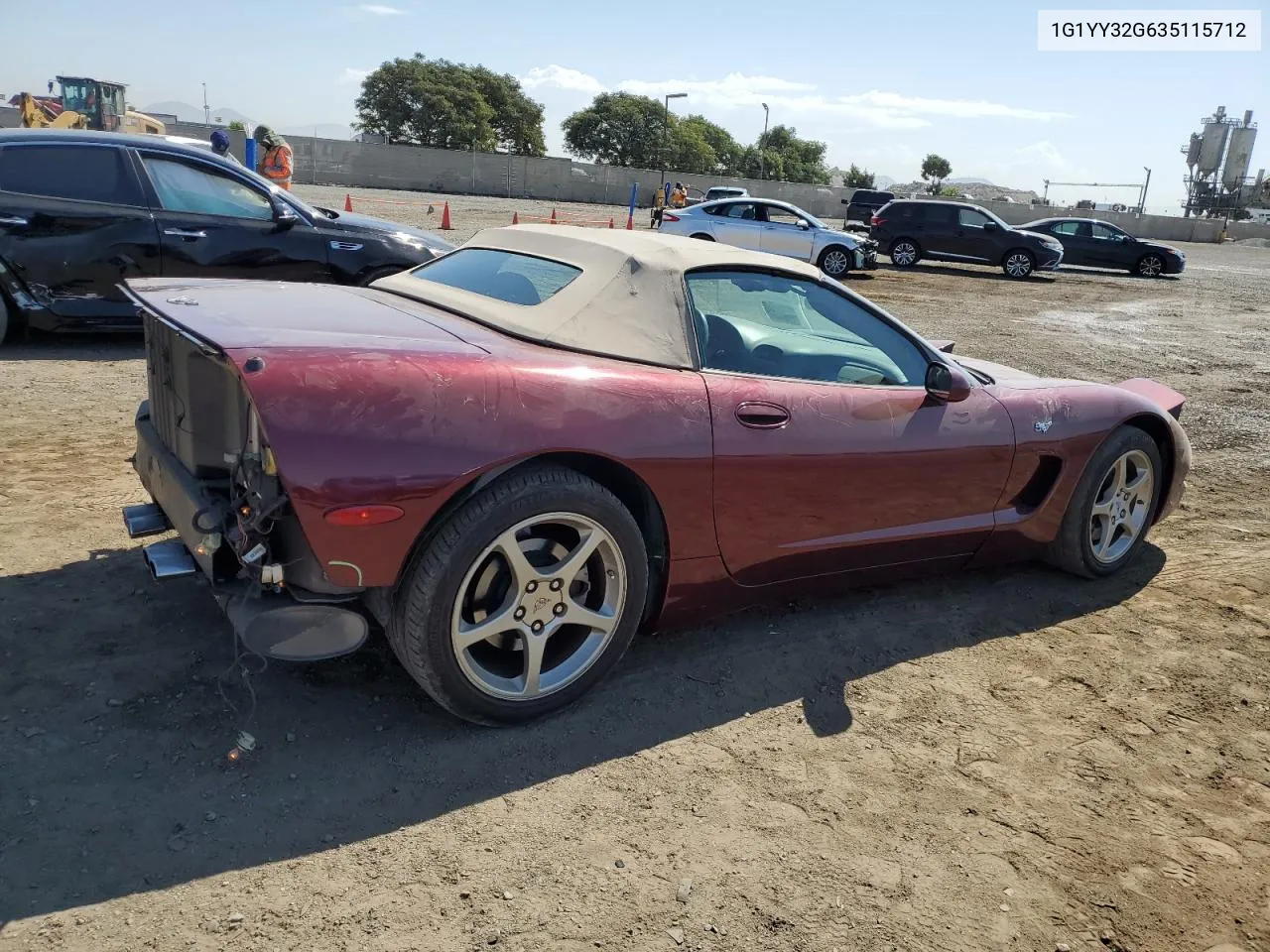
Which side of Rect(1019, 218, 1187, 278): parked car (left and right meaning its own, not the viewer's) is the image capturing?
right

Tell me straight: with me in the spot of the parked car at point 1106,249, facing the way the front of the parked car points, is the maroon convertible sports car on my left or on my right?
on my right

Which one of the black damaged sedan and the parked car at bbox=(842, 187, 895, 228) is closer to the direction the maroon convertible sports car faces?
the parked car

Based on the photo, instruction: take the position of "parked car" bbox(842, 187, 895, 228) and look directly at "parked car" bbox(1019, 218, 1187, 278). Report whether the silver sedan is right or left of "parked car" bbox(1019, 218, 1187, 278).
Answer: right

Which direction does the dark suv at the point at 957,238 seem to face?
to the viewer's right

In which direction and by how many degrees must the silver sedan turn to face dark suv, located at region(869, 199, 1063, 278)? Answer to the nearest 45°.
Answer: approximately 45° to its left

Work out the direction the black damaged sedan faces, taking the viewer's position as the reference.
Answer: facing to the right of the viewer

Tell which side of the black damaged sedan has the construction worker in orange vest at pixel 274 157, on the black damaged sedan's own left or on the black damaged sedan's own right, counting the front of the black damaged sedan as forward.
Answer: on the black damaged sedan's own left

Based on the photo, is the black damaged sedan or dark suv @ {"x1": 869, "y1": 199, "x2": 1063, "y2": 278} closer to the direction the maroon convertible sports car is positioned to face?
the dark suv

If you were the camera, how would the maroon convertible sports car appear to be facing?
facing away from the viewer and to the right of the viewer

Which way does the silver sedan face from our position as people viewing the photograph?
facing to the right of the viewer
